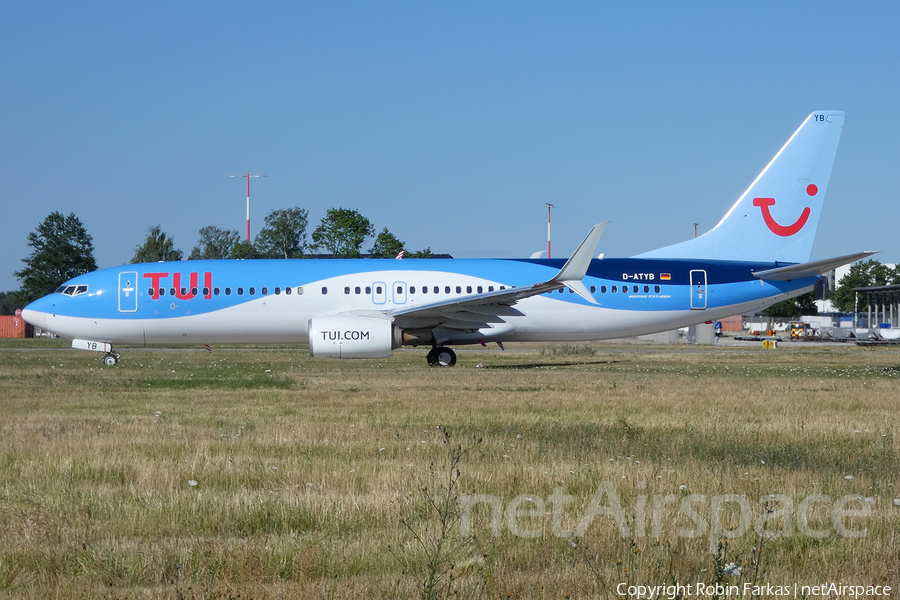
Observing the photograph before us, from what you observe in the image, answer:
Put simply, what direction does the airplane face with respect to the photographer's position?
facing to the left of the viewer
